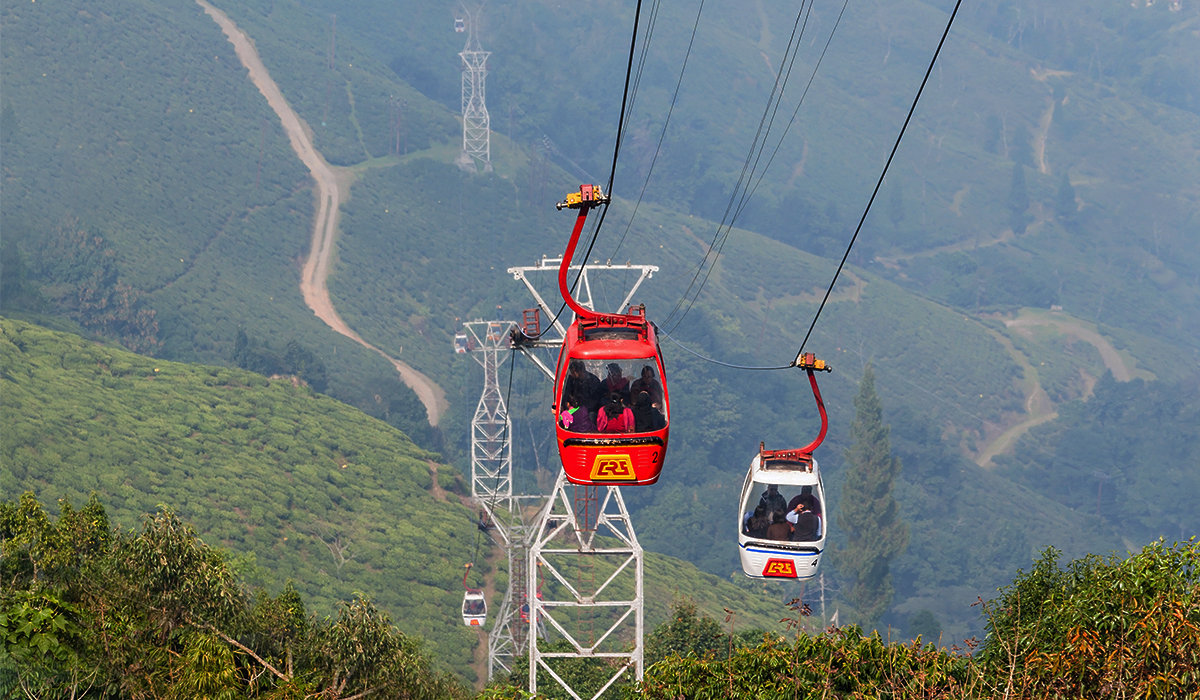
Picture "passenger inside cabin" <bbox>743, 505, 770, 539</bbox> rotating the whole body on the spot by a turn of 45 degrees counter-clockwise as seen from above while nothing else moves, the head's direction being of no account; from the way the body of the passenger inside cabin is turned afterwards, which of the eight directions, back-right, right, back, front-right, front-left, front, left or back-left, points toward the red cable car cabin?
left

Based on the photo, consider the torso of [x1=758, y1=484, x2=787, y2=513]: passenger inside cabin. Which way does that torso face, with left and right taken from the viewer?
facing the viewer

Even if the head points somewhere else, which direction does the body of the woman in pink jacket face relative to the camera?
away from the camera

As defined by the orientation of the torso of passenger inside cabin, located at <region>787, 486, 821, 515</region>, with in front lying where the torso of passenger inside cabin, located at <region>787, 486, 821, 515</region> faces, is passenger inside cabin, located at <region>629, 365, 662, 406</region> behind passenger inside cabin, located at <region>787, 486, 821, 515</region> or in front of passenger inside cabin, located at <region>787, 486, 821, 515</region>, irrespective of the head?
in front

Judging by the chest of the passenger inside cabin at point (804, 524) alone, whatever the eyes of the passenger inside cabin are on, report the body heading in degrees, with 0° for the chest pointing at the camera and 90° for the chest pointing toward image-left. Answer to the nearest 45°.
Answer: approximately 180°

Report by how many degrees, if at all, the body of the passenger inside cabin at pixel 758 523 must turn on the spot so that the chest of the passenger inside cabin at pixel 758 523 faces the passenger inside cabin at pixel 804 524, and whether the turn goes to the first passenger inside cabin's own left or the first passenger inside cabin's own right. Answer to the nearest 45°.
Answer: approximately 90° to the first passenger inside cabin's own right

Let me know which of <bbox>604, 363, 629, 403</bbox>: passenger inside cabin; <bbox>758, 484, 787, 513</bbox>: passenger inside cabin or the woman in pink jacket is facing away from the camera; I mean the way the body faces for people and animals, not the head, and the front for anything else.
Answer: the woman in pink jacket

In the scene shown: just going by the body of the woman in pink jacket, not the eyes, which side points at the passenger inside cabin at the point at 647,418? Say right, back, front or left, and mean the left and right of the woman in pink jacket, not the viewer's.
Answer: right

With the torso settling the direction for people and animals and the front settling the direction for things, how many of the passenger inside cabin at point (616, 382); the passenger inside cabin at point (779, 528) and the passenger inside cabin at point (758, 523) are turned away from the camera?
2

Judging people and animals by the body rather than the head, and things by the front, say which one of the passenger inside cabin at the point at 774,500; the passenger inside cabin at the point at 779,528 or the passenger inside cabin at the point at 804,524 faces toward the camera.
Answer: the passenger inside cabin at the point at 774,500

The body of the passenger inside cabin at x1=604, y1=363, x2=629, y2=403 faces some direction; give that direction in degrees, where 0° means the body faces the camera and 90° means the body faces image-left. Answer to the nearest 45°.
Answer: approximately 0°

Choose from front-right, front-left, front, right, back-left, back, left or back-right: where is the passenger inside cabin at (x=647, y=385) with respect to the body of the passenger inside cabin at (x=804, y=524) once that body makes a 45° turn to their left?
left

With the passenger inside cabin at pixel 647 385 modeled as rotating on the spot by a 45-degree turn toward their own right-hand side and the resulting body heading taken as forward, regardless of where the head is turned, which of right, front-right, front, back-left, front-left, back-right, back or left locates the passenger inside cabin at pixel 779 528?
back

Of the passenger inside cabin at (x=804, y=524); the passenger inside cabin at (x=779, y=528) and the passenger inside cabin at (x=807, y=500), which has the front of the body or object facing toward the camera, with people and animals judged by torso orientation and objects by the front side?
the passenger inside cabin at (x=807, y=500)

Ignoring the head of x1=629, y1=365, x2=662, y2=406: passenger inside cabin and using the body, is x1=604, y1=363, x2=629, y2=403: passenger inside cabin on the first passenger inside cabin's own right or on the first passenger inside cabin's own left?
on the first passenger inside cabin's own right

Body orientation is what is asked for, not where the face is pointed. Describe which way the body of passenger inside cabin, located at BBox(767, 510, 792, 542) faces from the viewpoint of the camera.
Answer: away from the camera
